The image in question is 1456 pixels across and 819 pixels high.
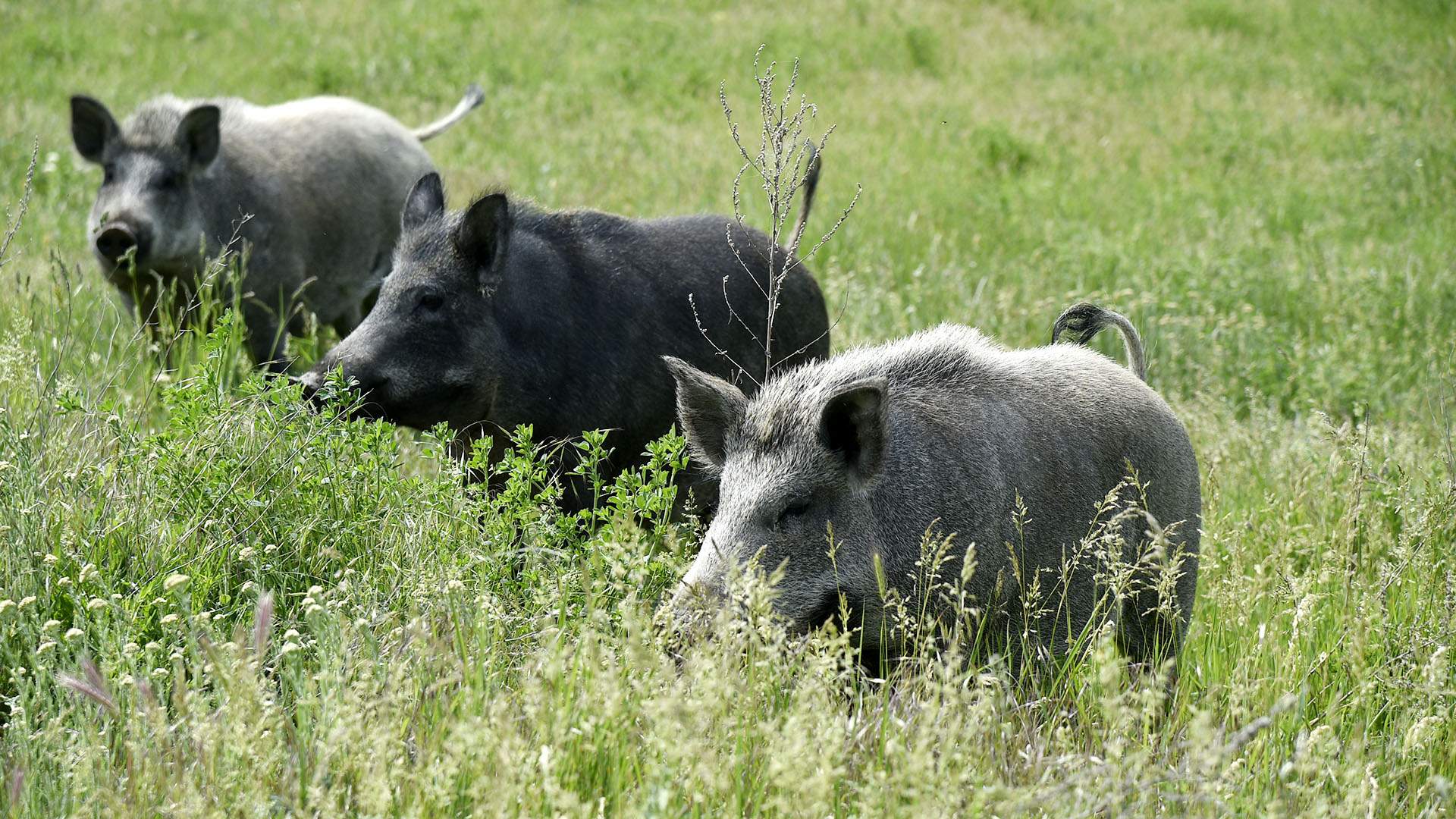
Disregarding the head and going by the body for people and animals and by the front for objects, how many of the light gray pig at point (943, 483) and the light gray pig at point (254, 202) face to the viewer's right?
0

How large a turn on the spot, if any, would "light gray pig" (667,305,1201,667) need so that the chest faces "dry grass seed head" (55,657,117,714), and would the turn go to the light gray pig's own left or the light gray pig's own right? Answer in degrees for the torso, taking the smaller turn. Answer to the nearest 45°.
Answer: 0° — it already faces it

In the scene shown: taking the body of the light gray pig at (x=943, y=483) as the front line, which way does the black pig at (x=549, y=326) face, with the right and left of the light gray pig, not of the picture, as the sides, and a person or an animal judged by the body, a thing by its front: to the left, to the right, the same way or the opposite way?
the same way

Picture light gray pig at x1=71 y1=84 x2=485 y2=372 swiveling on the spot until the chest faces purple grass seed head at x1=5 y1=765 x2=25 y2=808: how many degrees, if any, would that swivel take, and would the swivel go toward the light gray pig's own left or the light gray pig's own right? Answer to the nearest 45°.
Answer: approximately 45° to the light gray pig's own left

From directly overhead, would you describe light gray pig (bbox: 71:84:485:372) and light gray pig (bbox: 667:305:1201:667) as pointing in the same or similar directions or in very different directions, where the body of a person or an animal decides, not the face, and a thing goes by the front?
same or similar directions

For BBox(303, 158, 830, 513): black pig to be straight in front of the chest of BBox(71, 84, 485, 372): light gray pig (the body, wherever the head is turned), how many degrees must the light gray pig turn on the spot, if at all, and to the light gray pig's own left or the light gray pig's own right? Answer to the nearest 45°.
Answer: approximately 45° to the light gray pig's own left

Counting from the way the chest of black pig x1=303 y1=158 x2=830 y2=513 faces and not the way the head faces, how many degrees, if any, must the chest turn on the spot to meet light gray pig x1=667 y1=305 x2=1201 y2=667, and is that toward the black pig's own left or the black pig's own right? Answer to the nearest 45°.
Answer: approximately 90° to the black pig's own left

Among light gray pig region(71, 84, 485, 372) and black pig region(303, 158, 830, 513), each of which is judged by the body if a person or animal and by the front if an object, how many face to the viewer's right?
0

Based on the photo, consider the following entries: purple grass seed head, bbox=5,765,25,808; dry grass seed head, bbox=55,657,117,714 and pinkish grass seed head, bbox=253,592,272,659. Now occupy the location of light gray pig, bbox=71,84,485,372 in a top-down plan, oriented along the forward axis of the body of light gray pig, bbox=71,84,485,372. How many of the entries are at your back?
0

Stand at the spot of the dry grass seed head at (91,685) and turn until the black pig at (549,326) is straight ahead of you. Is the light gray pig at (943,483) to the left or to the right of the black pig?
right

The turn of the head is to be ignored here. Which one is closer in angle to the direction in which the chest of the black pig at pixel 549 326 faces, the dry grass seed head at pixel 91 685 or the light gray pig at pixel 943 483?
the dry grass seed head

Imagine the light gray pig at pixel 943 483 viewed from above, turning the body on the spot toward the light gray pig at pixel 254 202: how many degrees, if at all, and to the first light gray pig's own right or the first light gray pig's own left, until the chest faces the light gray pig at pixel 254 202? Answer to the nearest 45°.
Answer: approximately 90° to the first light gray pig's own right

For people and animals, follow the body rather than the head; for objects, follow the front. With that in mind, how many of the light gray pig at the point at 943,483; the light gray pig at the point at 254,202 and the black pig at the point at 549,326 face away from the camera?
0

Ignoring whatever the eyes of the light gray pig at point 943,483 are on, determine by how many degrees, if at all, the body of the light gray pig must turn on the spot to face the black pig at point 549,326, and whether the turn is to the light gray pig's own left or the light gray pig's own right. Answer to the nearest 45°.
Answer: approximately 90° to the light gray pig's own right

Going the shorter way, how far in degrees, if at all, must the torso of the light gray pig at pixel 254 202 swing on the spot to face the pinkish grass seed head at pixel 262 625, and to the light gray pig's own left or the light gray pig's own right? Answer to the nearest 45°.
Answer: approximately 45° to the light gray pig's own left
